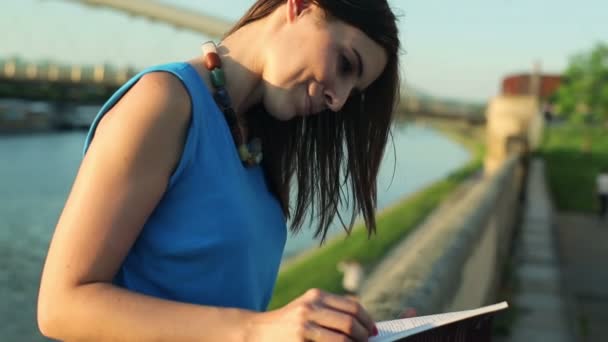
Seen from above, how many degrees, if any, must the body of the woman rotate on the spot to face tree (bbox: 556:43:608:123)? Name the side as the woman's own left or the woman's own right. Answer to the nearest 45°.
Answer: approximately 45° to the woman's own left

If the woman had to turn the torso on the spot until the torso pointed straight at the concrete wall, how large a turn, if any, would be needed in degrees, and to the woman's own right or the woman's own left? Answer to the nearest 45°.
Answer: approximately 45° to the woman's own left

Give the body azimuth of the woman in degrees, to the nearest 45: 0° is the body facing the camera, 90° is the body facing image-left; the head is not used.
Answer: approximately 270°

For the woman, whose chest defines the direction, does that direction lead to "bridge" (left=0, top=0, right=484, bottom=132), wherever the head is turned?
no

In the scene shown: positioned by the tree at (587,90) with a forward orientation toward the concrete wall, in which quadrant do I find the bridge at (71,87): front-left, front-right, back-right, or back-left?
front-right

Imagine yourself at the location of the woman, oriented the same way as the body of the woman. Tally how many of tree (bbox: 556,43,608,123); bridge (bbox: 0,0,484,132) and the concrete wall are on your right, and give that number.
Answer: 0

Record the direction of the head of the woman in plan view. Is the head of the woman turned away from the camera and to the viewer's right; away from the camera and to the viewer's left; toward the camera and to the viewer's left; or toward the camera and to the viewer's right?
toward the camera and to the viewer's right

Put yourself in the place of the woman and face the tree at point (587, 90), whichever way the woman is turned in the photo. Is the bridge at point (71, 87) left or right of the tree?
left

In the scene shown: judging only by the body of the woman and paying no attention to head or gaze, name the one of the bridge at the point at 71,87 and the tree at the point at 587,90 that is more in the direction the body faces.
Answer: the tree
